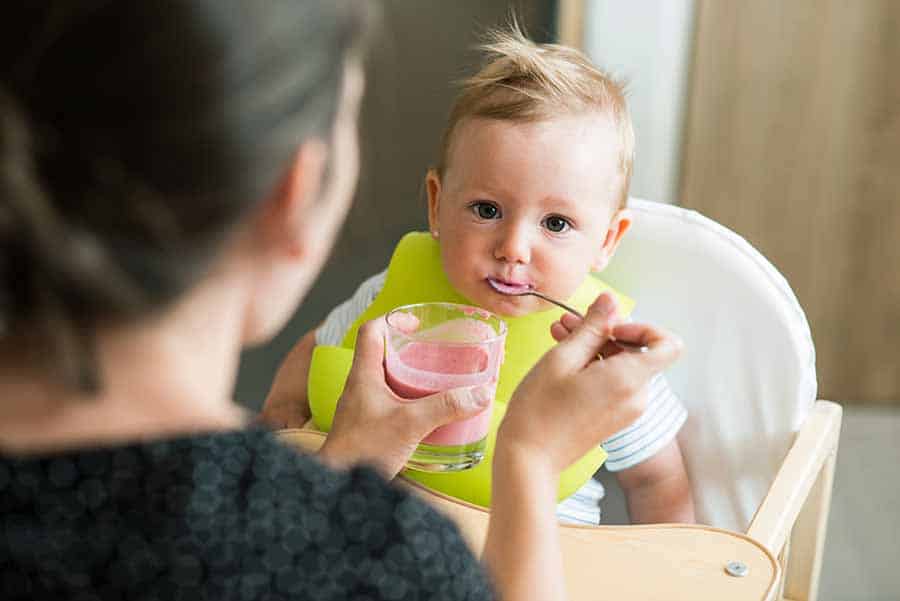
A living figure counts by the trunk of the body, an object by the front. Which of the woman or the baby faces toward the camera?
the baby

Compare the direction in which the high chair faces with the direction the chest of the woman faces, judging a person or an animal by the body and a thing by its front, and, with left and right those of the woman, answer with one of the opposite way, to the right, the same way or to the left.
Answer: the opposite way

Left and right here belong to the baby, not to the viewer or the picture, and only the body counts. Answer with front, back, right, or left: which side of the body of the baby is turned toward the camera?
front

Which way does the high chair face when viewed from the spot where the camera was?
facing the viewer and to the left of the viewer

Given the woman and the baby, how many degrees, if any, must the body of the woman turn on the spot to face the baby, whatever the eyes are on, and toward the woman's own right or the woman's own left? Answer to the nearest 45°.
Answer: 0° — they already face them

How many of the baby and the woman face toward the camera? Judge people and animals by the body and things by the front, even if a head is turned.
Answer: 1

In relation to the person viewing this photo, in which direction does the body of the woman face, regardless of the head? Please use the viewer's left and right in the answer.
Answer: facing away from the viewer and to the right of the viewer

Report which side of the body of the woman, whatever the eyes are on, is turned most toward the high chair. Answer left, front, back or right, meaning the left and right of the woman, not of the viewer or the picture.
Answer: front

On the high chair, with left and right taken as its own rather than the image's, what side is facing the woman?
front

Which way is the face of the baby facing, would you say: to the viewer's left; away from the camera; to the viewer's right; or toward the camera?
toward the camera

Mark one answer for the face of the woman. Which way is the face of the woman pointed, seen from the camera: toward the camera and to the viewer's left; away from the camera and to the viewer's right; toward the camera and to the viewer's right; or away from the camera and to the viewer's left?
away from the camera and to the viewer's right
